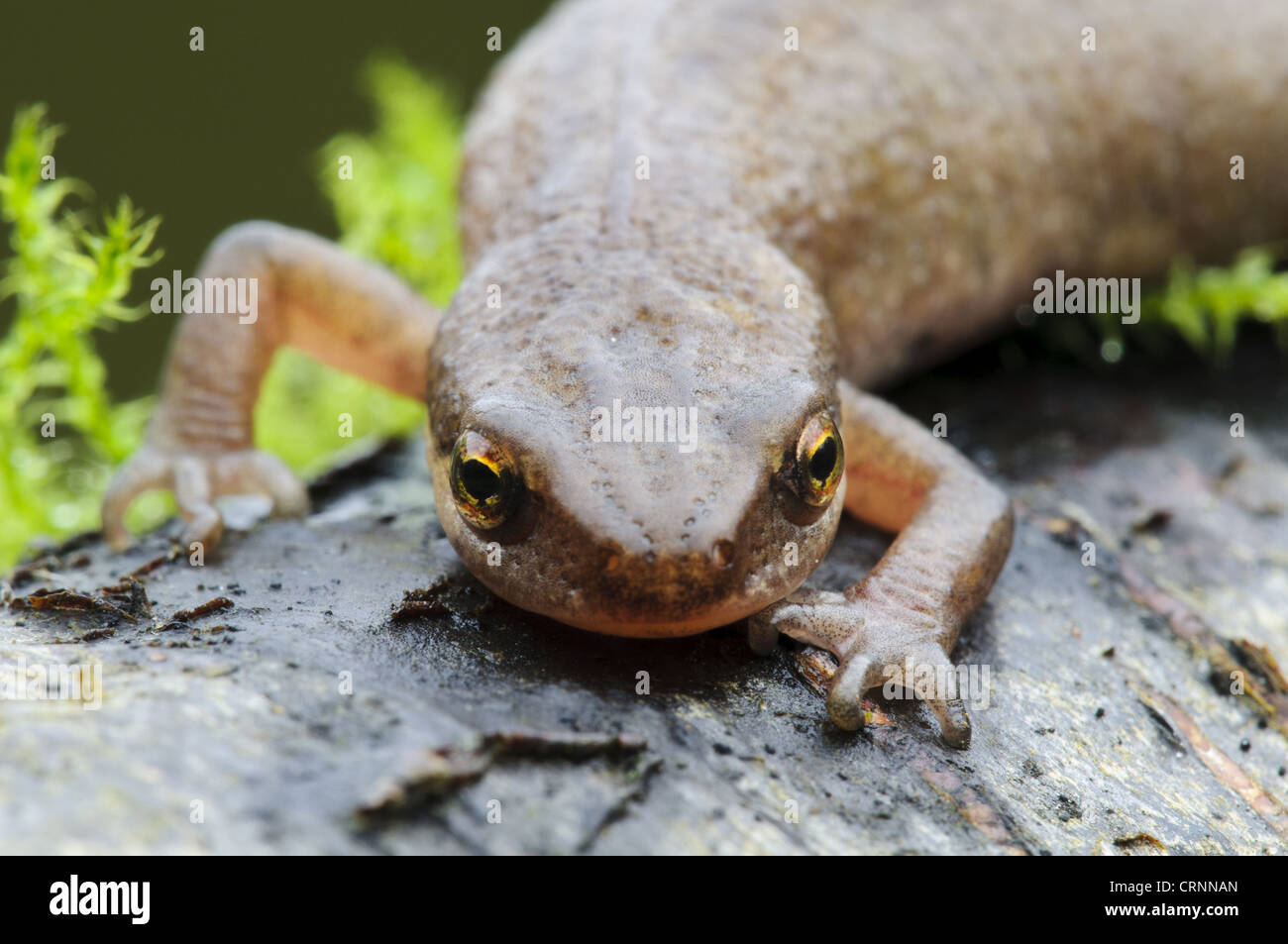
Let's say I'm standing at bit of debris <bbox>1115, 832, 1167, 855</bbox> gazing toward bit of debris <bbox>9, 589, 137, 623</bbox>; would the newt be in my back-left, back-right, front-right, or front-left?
front-right

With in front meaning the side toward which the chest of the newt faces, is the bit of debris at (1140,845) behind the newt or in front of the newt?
in front

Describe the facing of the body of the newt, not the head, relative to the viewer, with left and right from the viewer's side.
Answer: facing the viewer

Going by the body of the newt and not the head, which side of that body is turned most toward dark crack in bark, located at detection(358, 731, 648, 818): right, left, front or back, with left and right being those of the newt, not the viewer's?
front
